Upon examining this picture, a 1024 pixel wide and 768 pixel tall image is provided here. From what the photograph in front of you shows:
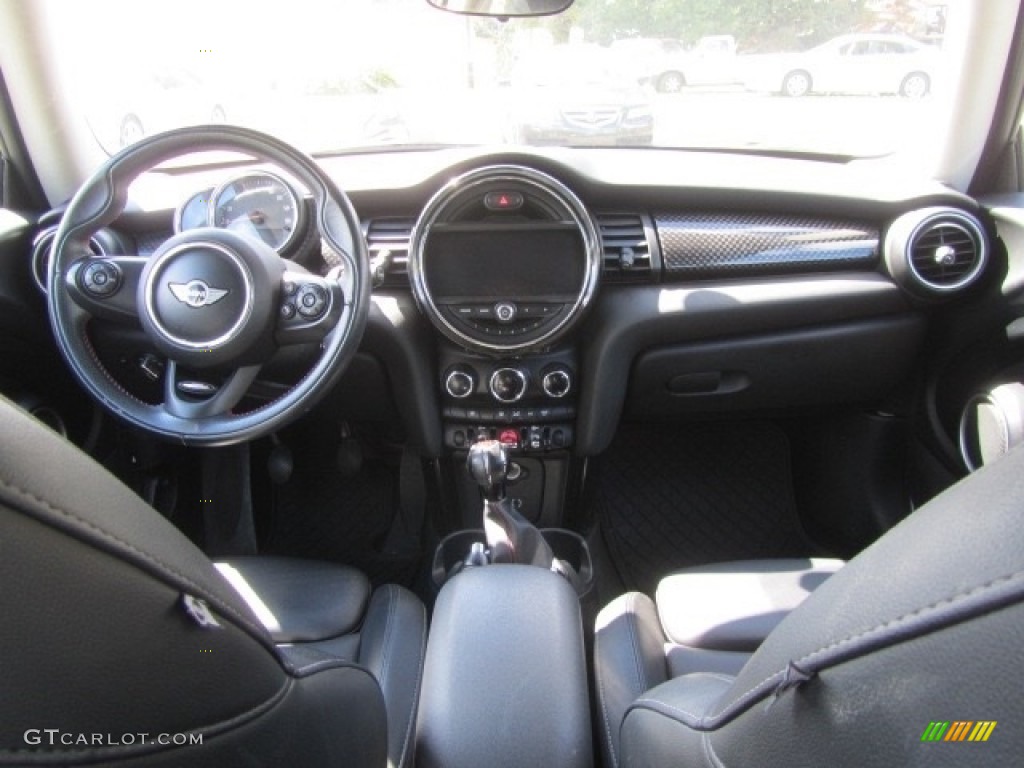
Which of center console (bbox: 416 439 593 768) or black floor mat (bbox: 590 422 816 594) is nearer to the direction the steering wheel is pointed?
the center console

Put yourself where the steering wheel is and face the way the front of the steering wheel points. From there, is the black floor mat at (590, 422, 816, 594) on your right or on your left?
on your left

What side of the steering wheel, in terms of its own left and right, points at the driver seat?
front

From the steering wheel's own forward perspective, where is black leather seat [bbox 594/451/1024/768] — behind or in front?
in front

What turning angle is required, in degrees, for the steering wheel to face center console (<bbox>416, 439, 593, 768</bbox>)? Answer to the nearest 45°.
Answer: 0° — it already faces it

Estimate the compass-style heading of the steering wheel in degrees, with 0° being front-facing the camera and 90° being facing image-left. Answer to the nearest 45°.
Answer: approximately 0°
